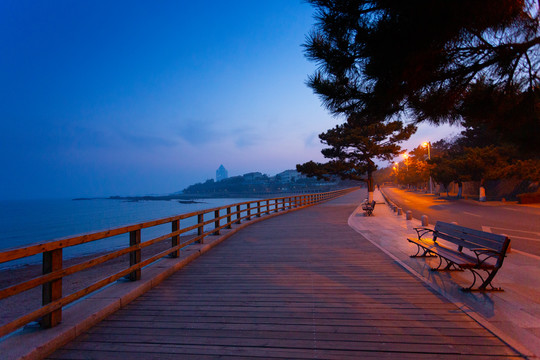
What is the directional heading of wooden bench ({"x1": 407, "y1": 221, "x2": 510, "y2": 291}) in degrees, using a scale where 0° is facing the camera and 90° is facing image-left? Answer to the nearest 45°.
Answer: approximately 45°

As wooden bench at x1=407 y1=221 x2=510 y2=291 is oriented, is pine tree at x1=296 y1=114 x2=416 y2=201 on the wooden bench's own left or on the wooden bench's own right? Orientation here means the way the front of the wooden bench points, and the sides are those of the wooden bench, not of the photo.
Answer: on the wooden bench's own right
